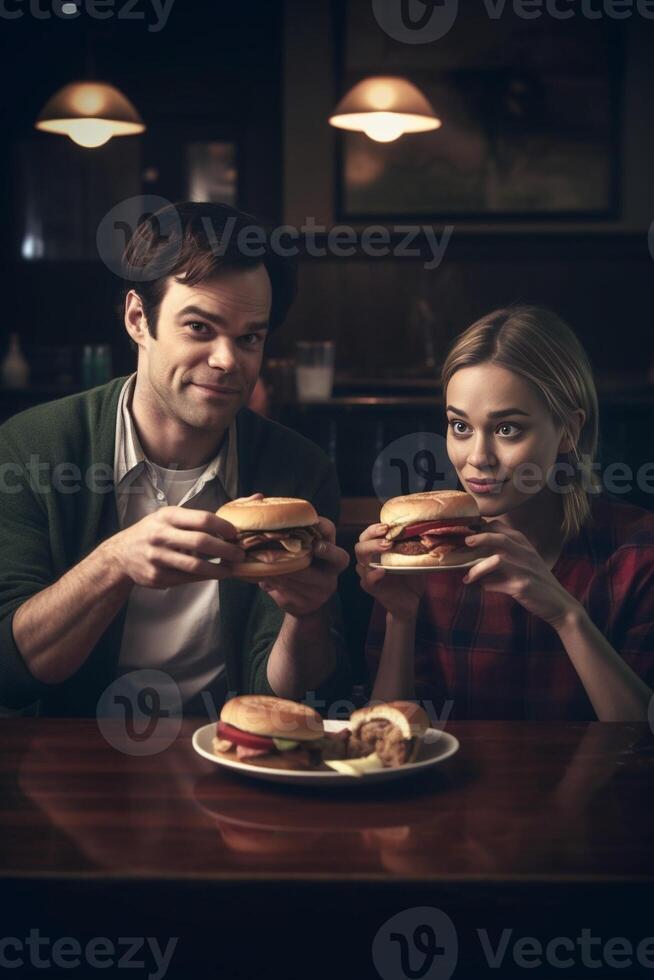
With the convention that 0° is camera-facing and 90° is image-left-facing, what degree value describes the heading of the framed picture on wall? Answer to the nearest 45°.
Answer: approximately 0°

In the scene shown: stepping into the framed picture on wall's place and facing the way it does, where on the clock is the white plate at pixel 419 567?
The white plate is roughly at 12 o'clock from the framed picture on wall.

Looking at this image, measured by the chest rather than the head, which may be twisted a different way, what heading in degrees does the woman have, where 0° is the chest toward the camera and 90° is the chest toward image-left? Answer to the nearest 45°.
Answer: approximately 45°

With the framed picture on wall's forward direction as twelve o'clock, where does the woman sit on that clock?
The woman is roughly at 12 o'clock from the framed picture on wall.

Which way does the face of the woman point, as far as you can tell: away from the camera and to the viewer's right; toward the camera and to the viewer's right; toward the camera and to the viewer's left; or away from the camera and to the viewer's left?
toward the camera and to the viewer's left

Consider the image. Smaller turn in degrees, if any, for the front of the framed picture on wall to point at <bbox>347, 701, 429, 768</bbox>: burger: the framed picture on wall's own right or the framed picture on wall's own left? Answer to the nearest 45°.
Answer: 0° — it already faces it

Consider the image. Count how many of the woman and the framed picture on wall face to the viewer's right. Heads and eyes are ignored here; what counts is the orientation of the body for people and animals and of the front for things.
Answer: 0

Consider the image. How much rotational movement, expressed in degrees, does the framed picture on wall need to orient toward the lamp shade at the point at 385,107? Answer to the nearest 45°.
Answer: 0° — it already faces it

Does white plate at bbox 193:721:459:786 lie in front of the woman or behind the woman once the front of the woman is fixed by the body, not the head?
in front
